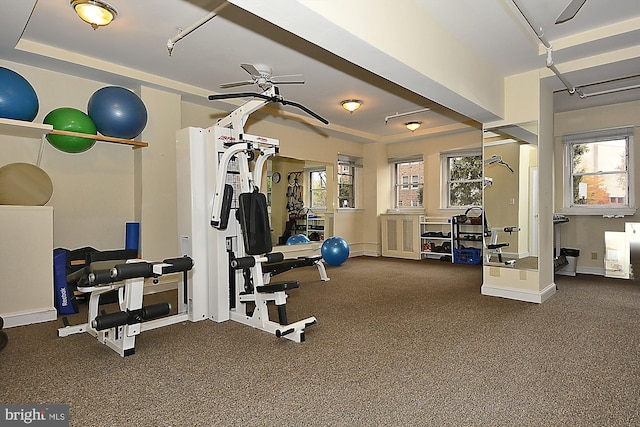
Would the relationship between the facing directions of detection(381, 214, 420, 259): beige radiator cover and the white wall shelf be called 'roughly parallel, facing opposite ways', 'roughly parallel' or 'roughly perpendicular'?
roughly perpendicular

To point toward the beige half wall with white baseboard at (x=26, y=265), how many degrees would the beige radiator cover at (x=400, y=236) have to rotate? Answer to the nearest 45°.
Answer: approximately 45° to its right

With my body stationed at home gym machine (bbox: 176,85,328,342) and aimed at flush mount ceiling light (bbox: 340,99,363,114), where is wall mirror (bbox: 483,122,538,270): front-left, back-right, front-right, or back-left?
front-right

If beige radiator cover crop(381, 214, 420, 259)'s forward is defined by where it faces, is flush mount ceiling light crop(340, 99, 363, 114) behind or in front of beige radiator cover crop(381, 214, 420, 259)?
in front

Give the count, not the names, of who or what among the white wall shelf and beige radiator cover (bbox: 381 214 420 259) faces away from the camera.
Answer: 0

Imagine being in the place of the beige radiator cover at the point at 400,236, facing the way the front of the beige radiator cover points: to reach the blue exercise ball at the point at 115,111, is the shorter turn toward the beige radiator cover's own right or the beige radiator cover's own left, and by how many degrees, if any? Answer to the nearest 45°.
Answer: approximately 45° to the beige radiator cover's own right

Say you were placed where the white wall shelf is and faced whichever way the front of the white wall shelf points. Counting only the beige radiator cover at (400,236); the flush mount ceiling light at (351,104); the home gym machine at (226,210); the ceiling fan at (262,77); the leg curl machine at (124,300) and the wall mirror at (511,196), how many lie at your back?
0

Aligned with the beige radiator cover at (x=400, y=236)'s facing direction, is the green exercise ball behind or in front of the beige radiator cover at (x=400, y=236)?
in front

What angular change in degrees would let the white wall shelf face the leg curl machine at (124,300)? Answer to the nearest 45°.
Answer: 0° — it already faces it

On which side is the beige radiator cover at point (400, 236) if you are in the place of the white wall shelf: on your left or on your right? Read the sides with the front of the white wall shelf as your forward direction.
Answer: on your left

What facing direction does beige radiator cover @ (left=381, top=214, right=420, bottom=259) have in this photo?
toward the camera

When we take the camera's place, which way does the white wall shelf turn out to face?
facing the viewer and to the right of the viewer

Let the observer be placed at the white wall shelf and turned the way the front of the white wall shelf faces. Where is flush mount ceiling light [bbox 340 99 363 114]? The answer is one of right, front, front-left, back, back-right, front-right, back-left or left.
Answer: front-left

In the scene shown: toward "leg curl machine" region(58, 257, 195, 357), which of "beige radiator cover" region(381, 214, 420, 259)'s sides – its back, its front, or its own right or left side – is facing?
front
